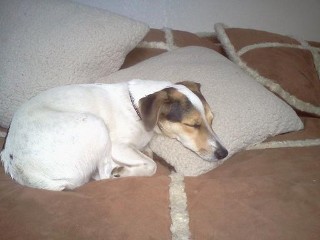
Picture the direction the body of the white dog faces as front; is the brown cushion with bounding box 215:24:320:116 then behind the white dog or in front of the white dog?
in front

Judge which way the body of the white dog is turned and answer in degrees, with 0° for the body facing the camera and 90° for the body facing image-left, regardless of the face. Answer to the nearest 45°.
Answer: approximately 270°

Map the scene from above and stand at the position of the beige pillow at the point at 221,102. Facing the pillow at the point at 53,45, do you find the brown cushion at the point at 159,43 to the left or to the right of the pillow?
right

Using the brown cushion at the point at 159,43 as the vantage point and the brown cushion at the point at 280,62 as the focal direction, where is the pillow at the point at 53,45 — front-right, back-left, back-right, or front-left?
back-right

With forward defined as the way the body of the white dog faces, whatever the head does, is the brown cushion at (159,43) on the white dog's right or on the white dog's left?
on the white dog's left
